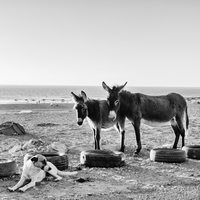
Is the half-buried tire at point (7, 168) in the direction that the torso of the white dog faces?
no

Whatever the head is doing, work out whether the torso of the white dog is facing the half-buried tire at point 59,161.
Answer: no

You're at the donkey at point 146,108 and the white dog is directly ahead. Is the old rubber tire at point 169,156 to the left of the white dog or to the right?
left
